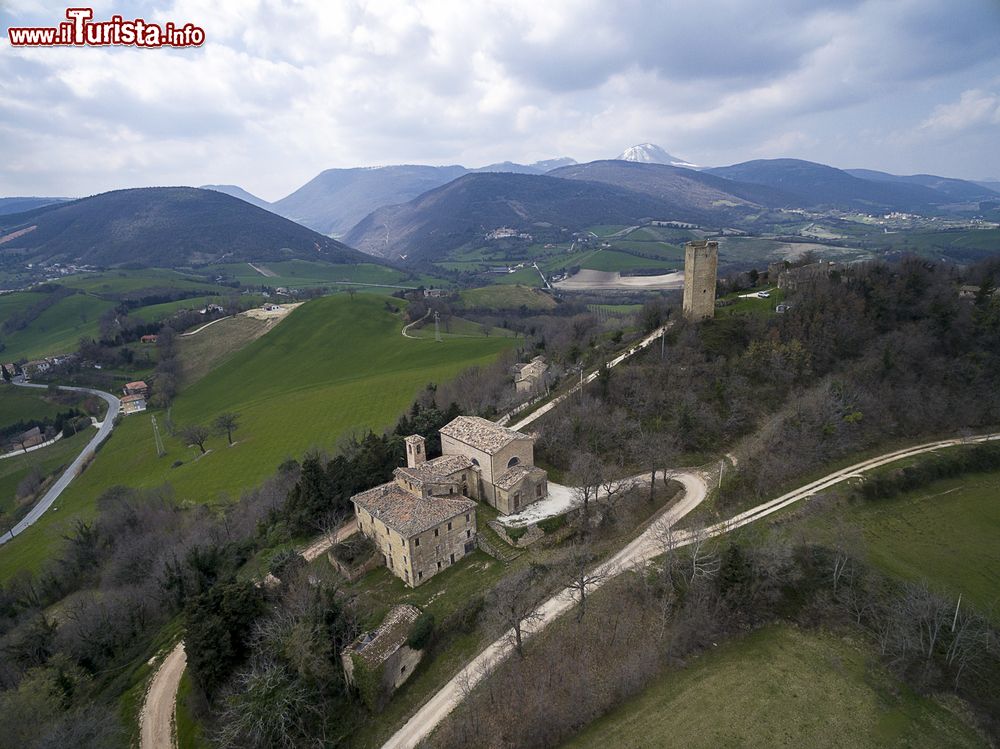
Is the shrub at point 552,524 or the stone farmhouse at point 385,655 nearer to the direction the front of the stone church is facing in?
the shrub

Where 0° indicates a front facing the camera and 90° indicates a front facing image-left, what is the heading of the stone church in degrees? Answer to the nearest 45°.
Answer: approximately 315°

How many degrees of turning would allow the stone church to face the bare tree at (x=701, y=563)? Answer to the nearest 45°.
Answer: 0° — it already faces it

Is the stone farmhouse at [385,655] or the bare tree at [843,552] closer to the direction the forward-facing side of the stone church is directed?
the bare tree

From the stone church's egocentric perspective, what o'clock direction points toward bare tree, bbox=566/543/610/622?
The bare tree is roughly at 12 o'clock from the stone church.

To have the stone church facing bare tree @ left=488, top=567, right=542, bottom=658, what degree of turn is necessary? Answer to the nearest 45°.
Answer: approximately 45° to its right

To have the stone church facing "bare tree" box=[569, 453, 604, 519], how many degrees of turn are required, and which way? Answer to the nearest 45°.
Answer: approximately 45° to its left

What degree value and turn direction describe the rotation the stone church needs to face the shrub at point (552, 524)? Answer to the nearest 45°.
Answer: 0° — it already faces it
